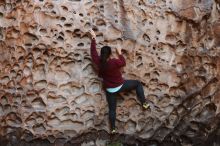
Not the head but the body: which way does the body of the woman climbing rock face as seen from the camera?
away from the camera
